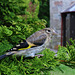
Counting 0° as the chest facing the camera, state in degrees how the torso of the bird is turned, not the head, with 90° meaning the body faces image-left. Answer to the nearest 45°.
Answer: approximately 270°
